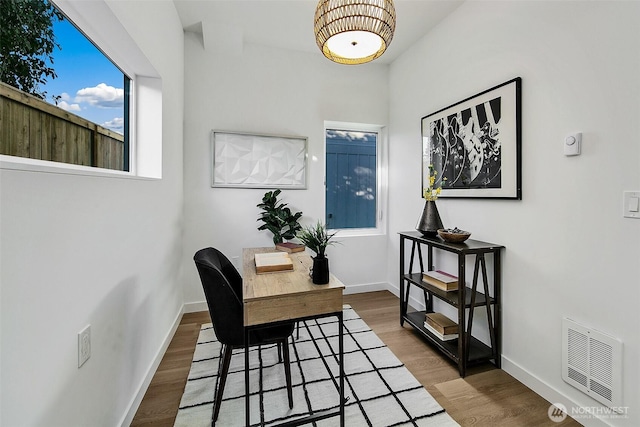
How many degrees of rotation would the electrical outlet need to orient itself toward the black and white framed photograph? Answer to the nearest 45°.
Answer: approximately 45° to its left

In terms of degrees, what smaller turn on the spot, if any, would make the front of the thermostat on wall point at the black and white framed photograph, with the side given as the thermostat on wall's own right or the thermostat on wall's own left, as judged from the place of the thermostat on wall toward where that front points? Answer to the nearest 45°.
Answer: approximately 90° to the thermostat on wall's own right

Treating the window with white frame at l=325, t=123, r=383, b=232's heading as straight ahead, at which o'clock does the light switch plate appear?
The light switch plate is roughly at 11 o'clock from the window with white frame.

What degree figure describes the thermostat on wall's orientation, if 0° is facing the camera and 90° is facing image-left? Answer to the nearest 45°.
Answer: approximately 45°

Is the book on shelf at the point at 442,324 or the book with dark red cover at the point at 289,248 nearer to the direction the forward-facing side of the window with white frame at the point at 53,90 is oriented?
the book on shelf

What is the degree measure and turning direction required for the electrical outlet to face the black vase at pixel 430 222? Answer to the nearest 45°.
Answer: approximately 45° to its left

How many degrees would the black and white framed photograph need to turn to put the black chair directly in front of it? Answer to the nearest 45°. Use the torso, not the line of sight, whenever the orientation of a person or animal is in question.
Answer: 0° — it already faces it

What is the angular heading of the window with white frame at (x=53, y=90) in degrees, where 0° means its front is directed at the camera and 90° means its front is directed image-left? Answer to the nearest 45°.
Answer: approximately 315°

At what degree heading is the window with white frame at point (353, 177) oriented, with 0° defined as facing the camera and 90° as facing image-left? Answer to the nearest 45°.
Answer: approximately 0°

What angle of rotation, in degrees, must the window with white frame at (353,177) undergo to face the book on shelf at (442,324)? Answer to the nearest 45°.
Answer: approximately 45° to its left

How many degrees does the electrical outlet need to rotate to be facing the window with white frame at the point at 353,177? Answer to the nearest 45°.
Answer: approximately 45° to its left

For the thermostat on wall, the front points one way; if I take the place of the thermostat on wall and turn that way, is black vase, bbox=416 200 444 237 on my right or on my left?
on my right
